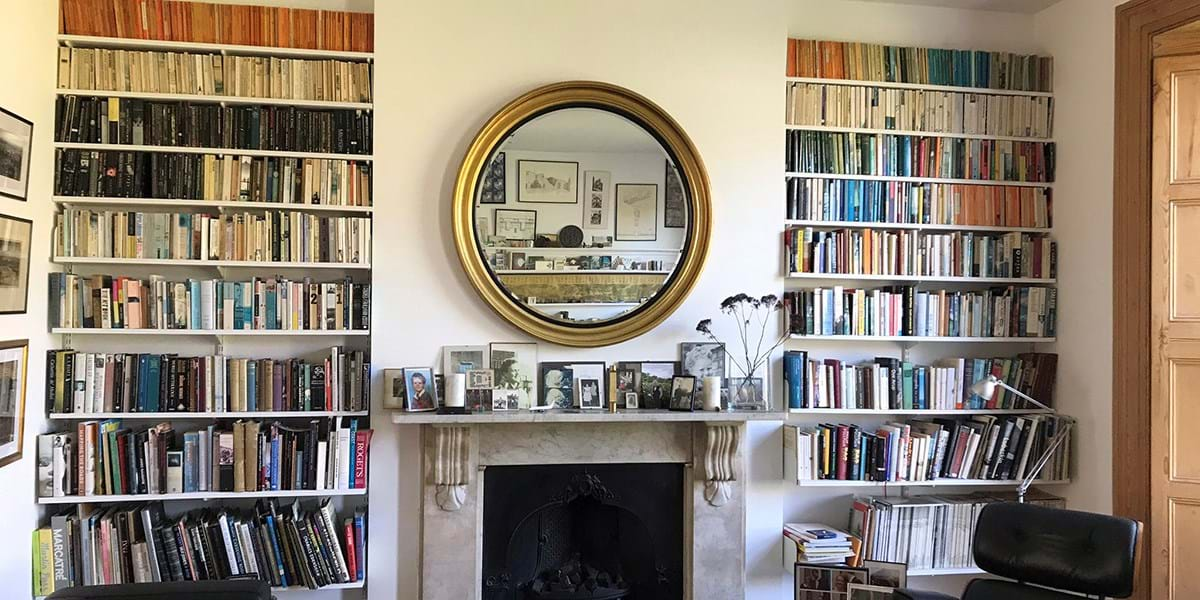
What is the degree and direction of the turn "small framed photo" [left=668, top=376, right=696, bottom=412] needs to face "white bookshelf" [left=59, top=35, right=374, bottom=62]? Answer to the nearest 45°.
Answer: approximately 90° to its right

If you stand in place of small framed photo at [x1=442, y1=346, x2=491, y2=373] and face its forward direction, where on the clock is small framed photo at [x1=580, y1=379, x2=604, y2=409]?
small framed photo at [x1=580, y1=379, x2=604, y2=409] is roughly at 9 o'clock from small framed photo at [x1=442, y1=346, x2=491, y2=373].

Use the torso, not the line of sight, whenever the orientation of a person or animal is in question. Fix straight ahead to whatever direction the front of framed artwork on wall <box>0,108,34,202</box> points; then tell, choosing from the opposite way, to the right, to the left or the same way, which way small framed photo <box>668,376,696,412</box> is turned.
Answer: to the right

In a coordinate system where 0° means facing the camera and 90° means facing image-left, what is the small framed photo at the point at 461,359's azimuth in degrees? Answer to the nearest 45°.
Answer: approximately 0°

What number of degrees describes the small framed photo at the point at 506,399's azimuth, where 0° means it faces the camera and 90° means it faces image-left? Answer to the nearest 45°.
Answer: approximately 0°

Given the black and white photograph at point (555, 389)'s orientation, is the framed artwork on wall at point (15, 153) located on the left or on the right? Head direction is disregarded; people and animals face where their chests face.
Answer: on its right

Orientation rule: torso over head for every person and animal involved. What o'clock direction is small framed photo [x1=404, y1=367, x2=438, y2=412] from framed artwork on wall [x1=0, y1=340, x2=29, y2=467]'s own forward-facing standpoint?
The small framed photo is roughly at 11 o'clock from the framed artwork on wall.

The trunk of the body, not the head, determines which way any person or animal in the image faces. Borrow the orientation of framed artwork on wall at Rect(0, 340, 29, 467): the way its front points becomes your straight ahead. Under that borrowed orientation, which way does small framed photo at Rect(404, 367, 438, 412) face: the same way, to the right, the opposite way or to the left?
to the right

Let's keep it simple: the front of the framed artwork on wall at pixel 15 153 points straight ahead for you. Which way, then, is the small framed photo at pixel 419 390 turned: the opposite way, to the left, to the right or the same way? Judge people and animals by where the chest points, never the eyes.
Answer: to the right

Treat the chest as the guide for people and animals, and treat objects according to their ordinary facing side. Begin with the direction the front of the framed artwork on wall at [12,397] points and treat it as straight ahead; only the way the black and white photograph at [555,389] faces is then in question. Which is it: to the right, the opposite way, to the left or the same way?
to the right

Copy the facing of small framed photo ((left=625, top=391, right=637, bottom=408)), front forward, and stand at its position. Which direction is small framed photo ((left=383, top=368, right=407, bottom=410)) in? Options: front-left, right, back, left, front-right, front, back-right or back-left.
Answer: right

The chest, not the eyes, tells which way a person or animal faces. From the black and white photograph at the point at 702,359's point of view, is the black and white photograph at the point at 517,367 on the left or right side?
on its right
